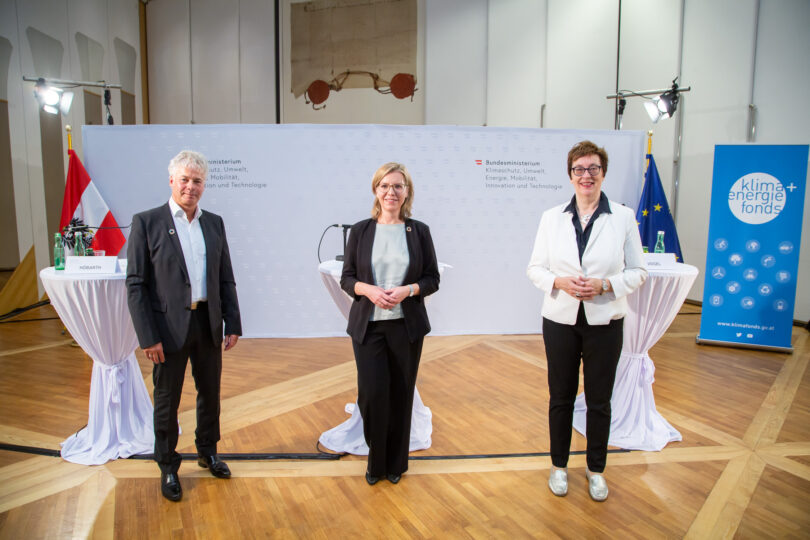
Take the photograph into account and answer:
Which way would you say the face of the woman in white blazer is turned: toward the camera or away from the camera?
toward the camera

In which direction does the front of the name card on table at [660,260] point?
toward the camera

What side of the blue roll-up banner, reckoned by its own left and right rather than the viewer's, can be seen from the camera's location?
front

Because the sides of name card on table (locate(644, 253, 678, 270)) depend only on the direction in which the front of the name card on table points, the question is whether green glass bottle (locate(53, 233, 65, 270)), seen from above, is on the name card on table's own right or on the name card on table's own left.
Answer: on the name card on table's own right

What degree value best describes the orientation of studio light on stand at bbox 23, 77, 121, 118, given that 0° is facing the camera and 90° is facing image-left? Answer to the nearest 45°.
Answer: approximately 315°

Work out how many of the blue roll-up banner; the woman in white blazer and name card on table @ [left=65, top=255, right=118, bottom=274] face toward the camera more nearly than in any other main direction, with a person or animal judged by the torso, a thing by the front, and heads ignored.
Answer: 3

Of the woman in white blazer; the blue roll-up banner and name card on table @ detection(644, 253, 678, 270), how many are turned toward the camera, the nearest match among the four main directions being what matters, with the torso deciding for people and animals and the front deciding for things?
3

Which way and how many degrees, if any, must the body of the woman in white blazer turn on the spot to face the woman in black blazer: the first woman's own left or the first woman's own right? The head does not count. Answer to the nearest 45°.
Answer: approximately 90° to the first woman's own right

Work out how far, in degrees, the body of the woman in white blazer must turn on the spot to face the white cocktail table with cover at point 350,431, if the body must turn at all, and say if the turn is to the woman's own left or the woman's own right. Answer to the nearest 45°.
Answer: approximately 90° to the woman's own right

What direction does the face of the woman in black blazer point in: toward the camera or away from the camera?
toward the camera

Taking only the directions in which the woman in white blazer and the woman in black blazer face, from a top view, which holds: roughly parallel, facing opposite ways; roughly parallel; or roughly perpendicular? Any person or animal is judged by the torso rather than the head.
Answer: roughly parallel
